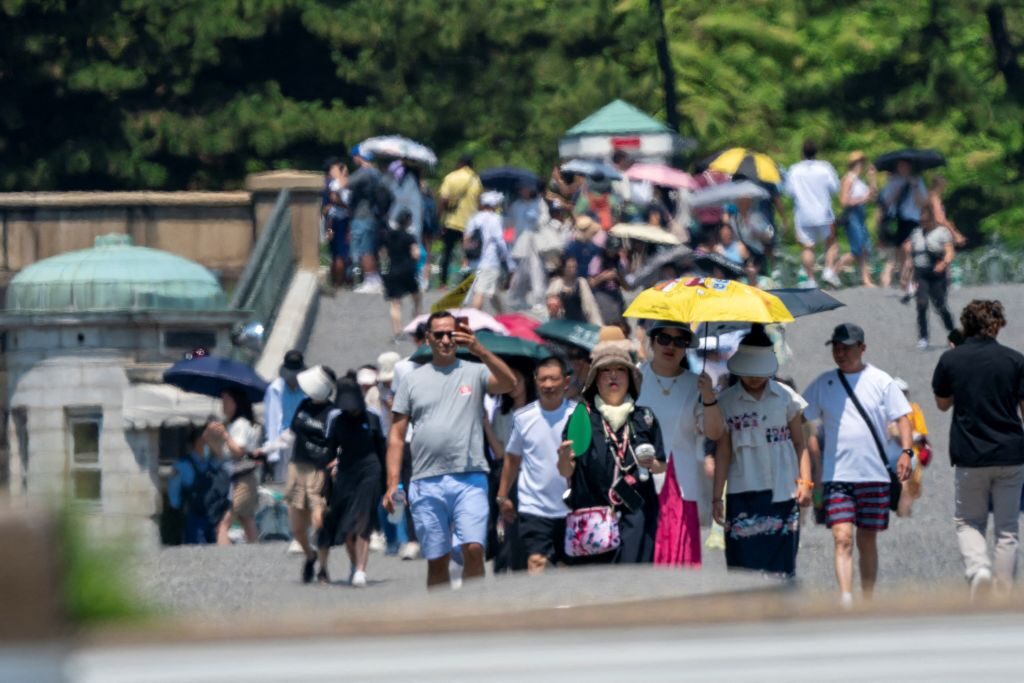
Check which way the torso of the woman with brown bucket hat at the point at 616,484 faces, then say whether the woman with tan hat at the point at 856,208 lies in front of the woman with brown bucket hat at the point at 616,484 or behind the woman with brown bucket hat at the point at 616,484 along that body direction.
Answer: behind

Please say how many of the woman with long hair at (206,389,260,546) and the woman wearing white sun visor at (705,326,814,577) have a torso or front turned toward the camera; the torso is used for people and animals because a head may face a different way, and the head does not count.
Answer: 1

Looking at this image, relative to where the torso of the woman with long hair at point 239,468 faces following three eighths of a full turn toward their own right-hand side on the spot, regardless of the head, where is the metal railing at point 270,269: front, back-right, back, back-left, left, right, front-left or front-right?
front-left
